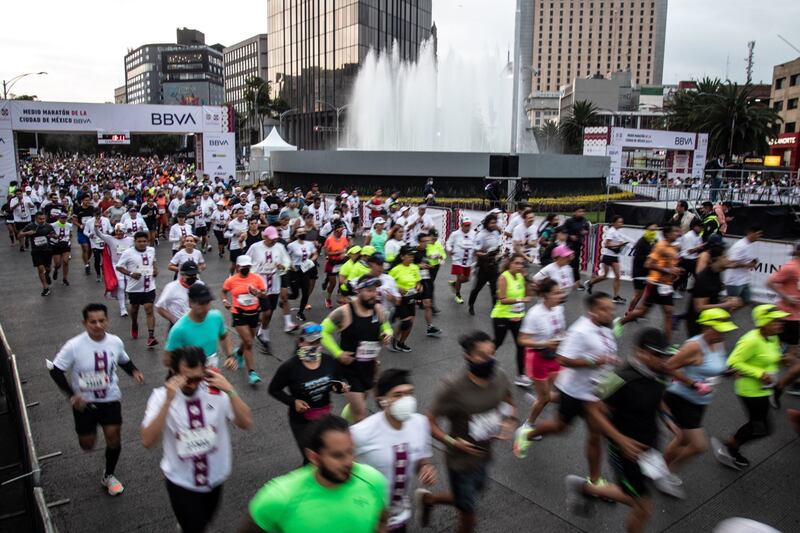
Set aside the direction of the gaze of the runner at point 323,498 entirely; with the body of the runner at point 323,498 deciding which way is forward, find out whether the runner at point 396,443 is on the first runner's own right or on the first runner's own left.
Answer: on the first runner's own left

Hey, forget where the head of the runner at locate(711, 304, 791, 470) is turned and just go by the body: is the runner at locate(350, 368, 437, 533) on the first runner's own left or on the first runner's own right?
on the first runner's own right

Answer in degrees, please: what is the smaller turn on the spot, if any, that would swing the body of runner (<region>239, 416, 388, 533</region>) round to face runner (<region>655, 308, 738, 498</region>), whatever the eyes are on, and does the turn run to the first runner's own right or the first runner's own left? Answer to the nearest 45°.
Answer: approximately 90° to the first runner's own left

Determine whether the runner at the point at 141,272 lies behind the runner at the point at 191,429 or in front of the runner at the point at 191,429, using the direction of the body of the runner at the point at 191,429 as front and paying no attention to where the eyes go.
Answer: behind

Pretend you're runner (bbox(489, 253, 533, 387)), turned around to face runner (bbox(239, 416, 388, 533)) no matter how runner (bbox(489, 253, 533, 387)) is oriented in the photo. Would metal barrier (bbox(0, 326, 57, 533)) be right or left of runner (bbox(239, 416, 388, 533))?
right

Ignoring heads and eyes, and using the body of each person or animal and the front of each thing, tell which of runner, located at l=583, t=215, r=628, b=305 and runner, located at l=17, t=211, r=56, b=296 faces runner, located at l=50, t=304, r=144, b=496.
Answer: runner, located at l=17, t=211, r=56, b=296

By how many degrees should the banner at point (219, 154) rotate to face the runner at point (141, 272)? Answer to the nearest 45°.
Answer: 0° — it already faces them

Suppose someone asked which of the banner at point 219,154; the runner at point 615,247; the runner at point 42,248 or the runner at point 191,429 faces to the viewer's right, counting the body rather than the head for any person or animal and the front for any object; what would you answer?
the runner at point 615,247

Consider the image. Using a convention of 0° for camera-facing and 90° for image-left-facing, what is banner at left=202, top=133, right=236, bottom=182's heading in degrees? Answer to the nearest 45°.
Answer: approximately 0°
